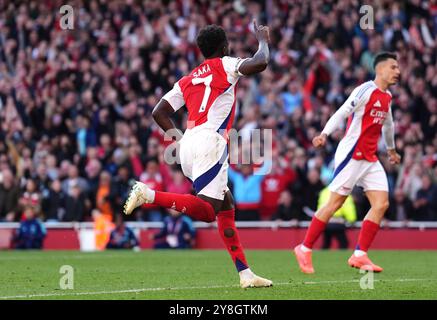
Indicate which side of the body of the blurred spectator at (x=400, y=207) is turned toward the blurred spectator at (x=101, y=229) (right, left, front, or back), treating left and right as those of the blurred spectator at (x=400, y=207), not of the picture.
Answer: right

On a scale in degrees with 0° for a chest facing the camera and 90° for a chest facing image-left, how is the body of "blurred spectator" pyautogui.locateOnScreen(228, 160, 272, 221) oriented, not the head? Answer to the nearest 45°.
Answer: approximately 0°

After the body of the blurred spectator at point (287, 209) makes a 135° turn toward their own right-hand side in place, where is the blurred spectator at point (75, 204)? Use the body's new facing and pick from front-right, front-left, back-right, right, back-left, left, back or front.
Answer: front-left

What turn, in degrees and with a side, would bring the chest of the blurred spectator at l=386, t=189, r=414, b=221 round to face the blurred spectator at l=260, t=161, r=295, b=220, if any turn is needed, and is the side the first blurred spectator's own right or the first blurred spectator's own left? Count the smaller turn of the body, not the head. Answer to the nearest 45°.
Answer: approximately 90° to the first blurred spectator's own right

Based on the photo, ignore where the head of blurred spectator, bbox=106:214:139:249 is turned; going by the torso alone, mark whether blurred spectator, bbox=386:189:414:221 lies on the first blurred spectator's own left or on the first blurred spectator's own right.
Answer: on the first blurred spectator's own left

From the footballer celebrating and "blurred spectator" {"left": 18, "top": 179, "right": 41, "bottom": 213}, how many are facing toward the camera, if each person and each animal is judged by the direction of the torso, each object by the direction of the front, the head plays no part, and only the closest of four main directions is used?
1
